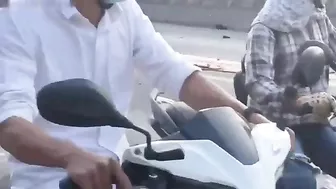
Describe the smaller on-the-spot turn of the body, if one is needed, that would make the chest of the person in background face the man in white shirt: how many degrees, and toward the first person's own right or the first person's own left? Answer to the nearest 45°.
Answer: approximately 90° to the first person's own right

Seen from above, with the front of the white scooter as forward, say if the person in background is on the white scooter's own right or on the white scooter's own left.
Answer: on the white scooter's own left

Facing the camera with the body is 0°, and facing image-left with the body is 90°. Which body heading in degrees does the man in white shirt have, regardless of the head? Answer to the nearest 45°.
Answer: approximately 315°

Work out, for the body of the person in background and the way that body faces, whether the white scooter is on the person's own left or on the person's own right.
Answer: on the person's own right

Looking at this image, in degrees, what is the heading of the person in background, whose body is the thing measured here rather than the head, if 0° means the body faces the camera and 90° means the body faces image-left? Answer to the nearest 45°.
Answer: approximately 315°

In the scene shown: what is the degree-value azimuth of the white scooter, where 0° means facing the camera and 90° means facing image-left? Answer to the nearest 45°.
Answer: approximately 315°
